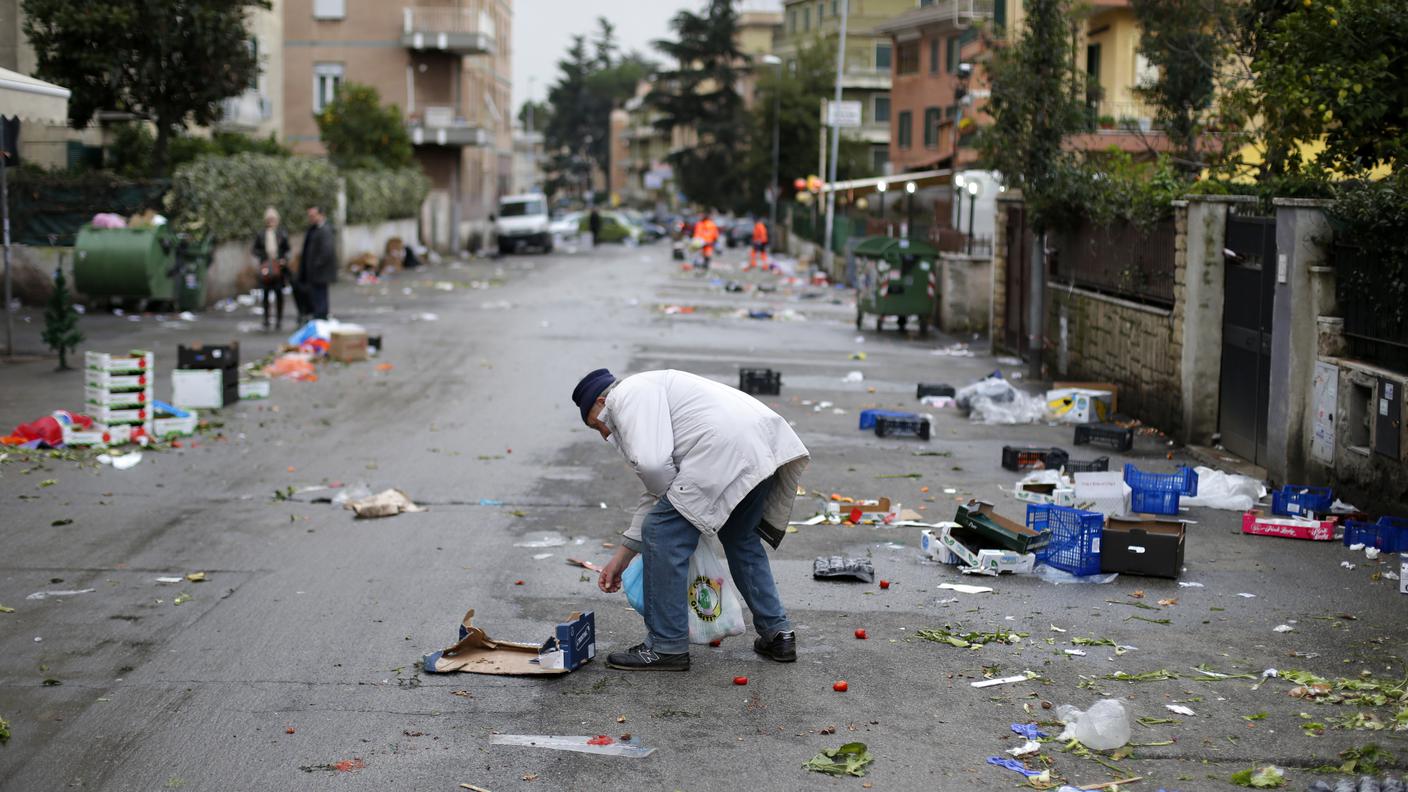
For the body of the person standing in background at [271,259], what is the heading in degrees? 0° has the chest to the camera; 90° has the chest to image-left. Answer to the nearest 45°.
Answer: approximately 0°

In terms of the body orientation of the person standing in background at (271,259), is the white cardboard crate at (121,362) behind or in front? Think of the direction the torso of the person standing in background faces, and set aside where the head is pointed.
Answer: in front

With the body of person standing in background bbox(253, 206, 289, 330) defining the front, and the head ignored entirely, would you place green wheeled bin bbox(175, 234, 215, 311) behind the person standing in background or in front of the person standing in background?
behind

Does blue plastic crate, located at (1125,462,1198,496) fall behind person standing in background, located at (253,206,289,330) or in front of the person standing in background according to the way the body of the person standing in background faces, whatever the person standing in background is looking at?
in front

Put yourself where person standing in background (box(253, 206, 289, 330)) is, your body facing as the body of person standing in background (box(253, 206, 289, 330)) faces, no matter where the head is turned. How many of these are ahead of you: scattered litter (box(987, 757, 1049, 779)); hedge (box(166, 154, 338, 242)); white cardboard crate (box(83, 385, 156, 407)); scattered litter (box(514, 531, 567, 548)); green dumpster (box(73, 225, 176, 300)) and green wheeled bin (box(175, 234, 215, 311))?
3

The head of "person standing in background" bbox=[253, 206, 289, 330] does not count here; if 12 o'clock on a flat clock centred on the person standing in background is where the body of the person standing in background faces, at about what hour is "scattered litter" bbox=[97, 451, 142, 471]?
The scattered litter is roughly at 12 o'clock from the person standing in background.

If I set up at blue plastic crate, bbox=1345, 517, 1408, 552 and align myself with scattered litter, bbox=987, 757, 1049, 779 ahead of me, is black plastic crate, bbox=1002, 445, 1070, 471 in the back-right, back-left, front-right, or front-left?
back-right

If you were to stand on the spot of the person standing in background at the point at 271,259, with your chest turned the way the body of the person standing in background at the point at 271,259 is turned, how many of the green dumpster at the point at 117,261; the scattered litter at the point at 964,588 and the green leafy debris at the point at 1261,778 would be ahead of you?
2

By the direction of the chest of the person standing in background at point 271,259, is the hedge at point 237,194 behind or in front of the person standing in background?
behind

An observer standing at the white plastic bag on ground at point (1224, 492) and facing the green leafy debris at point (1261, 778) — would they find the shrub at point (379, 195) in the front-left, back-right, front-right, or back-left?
back-right

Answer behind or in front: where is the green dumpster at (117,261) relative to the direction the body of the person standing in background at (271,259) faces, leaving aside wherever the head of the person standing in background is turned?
behind
